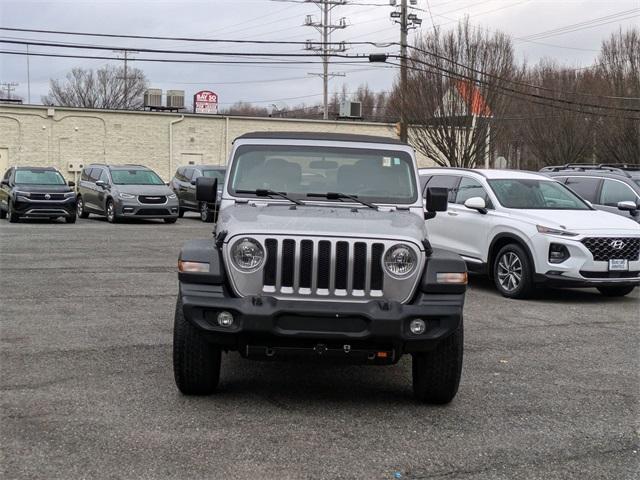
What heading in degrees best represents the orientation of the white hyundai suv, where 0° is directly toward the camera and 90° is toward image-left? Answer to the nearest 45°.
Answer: approximately 315°

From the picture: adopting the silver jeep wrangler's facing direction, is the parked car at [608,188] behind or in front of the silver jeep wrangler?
behind

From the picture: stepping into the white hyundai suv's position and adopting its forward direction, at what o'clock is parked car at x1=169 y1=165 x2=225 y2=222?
The parked car is roughly at 6 o'clock from the white hyundai suv.

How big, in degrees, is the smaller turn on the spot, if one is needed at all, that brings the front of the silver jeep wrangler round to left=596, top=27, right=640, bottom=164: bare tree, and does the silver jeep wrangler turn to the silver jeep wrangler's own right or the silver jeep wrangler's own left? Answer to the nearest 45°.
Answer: approximately 135° to the silver jeep wrangler's own left

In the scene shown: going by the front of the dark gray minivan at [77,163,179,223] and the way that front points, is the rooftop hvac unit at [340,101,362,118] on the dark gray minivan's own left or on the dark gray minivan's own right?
on the dark gray minivan's own left

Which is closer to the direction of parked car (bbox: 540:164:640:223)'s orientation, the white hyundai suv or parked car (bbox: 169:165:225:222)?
the white hyundai suv

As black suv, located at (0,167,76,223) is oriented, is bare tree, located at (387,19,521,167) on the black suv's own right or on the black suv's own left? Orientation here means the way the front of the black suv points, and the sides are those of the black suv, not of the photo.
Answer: on the black suv's own left

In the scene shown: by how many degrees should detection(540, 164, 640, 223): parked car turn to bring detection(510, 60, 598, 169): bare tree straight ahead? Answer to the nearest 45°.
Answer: approximately 135° to its left

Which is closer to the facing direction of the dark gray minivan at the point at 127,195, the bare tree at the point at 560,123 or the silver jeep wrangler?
the silver jeep wrangler

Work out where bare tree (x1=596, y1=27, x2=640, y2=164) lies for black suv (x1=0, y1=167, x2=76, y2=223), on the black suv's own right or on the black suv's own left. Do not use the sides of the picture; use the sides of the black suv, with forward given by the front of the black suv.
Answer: on the black suv's own left

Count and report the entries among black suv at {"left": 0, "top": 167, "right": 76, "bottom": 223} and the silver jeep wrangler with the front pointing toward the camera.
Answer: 2

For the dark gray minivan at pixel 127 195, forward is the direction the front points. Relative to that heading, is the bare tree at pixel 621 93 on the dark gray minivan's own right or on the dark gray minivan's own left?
on the dark gray minivan's own left
